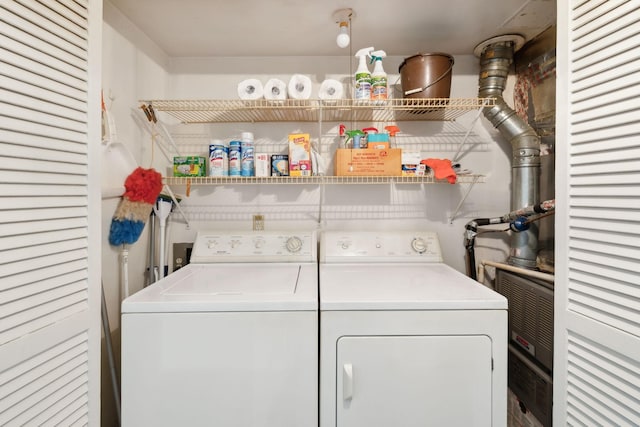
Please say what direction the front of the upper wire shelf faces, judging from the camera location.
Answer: facing the viewer

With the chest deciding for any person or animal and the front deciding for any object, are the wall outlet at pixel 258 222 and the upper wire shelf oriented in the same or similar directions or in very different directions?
same or similar directions

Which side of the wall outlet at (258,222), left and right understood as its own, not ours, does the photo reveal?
front

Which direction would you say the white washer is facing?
toward the camera

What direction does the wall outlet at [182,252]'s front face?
toward the camera
